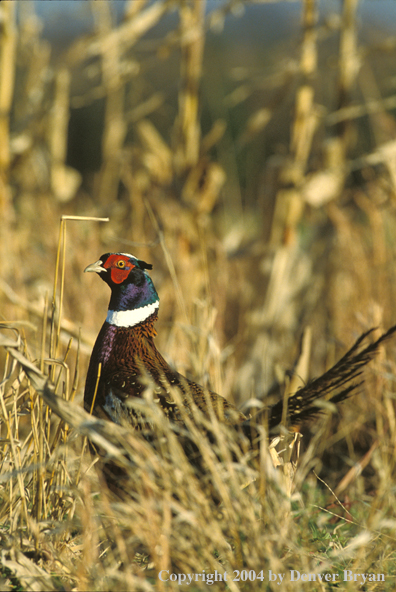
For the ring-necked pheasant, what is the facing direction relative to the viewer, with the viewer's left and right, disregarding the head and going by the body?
facing to the left of the viewer
